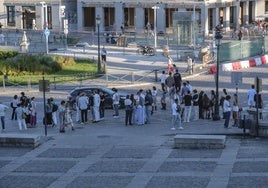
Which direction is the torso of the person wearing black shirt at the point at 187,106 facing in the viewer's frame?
away from the camera

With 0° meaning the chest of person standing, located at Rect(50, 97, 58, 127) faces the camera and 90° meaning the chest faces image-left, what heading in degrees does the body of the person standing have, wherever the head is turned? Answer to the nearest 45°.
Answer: approximately 90°

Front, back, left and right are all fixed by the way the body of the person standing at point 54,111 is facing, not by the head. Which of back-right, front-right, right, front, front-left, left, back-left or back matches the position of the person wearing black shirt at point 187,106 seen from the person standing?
back

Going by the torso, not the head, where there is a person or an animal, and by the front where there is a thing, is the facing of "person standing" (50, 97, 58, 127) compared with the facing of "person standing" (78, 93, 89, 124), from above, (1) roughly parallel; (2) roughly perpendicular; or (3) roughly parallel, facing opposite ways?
roughly perpendicular

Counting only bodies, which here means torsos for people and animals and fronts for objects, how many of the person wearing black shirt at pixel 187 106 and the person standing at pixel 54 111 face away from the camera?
1
